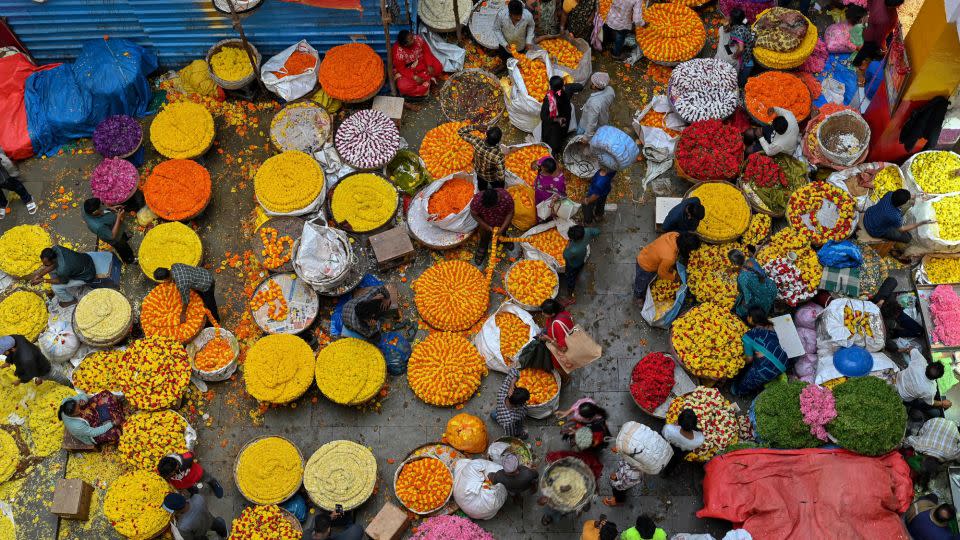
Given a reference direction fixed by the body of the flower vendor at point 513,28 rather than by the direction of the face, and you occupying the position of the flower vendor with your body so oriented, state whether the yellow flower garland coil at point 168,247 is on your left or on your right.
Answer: on your right

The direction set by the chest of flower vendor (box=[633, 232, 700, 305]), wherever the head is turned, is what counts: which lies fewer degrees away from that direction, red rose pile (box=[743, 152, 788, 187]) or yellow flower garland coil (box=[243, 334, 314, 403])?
the red rose pile

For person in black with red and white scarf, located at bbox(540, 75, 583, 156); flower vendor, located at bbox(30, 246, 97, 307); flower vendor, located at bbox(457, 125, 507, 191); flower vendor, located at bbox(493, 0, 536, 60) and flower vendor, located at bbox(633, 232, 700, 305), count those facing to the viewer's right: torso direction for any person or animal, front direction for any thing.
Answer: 1

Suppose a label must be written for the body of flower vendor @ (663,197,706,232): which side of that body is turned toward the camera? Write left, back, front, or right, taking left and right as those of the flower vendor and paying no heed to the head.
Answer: right

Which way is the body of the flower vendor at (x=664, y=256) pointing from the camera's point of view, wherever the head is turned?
to the viewer's right

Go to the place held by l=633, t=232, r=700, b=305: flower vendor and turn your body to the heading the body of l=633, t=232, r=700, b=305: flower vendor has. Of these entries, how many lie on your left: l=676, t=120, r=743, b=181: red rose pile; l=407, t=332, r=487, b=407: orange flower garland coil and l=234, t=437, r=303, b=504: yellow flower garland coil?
1

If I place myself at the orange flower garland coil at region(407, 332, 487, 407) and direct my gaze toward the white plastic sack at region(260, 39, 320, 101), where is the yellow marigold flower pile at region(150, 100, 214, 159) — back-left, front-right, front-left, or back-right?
front-left

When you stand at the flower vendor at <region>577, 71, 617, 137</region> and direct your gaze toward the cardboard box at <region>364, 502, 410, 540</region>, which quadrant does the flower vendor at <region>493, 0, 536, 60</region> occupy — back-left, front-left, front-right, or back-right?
back-right

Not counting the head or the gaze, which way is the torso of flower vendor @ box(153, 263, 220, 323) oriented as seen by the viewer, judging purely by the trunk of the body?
to the viewer's left

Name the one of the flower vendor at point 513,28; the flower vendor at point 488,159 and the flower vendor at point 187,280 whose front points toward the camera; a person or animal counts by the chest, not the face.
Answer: the flower vendor at point 513,28

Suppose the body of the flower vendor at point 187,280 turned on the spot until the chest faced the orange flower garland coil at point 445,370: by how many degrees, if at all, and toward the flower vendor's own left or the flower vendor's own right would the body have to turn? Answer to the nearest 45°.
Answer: approximately 135° to the flower vendor's own left

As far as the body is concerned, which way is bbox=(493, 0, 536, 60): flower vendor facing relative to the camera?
toward the camera
